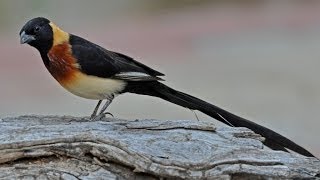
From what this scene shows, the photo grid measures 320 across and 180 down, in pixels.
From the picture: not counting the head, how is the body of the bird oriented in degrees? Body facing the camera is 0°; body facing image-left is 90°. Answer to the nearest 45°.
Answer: approximately 90°
